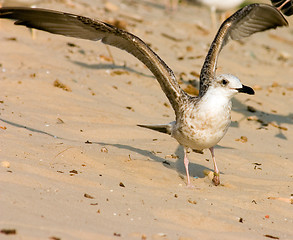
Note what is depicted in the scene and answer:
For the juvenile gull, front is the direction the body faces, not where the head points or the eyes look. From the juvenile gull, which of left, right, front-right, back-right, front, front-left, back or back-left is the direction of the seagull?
back-left

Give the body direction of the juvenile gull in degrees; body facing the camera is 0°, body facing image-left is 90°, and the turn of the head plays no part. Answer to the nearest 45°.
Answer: approximately 315°
